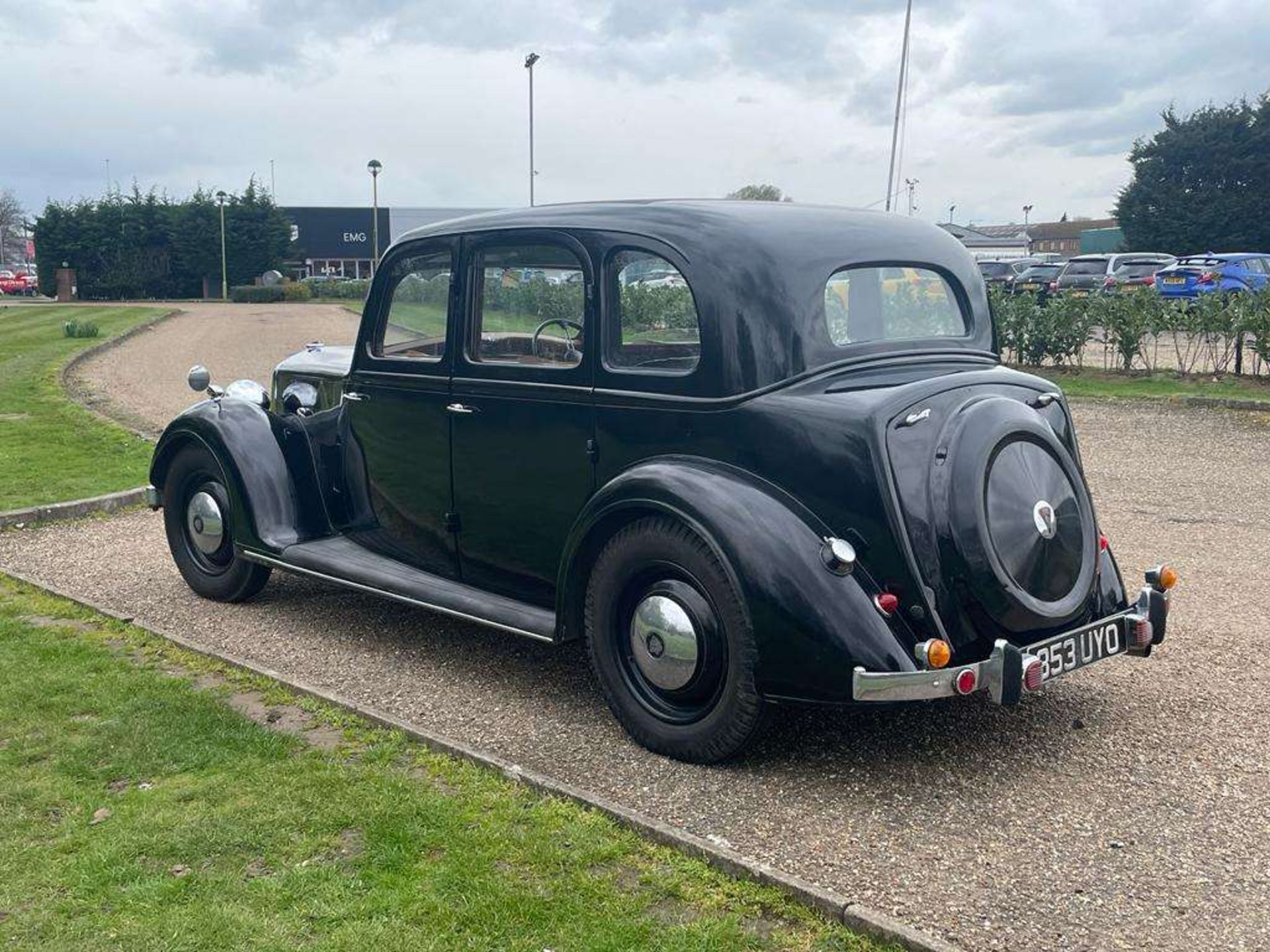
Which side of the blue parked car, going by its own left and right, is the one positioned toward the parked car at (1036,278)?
left

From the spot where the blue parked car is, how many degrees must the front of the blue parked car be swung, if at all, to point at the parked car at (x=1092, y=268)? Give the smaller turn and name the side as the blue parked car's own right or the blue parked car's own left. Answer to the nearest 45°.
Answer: approximately 90° to the blue parked car's own left

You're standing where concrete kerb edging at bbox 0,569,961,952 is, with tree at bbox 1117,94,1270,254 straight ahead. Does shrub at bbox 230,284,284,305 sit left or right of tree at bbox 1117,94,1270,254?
left

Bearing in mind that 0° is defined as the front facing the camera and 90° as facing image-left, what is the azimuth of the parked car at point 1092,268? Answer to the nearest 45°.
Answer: approximately 225°

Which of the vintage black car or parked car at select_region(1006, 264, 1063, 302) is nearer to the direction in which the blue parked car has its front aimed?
the parked car

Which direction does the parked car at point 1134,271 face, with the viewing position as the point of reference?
facing away from the viewer and to the right of the viewer
